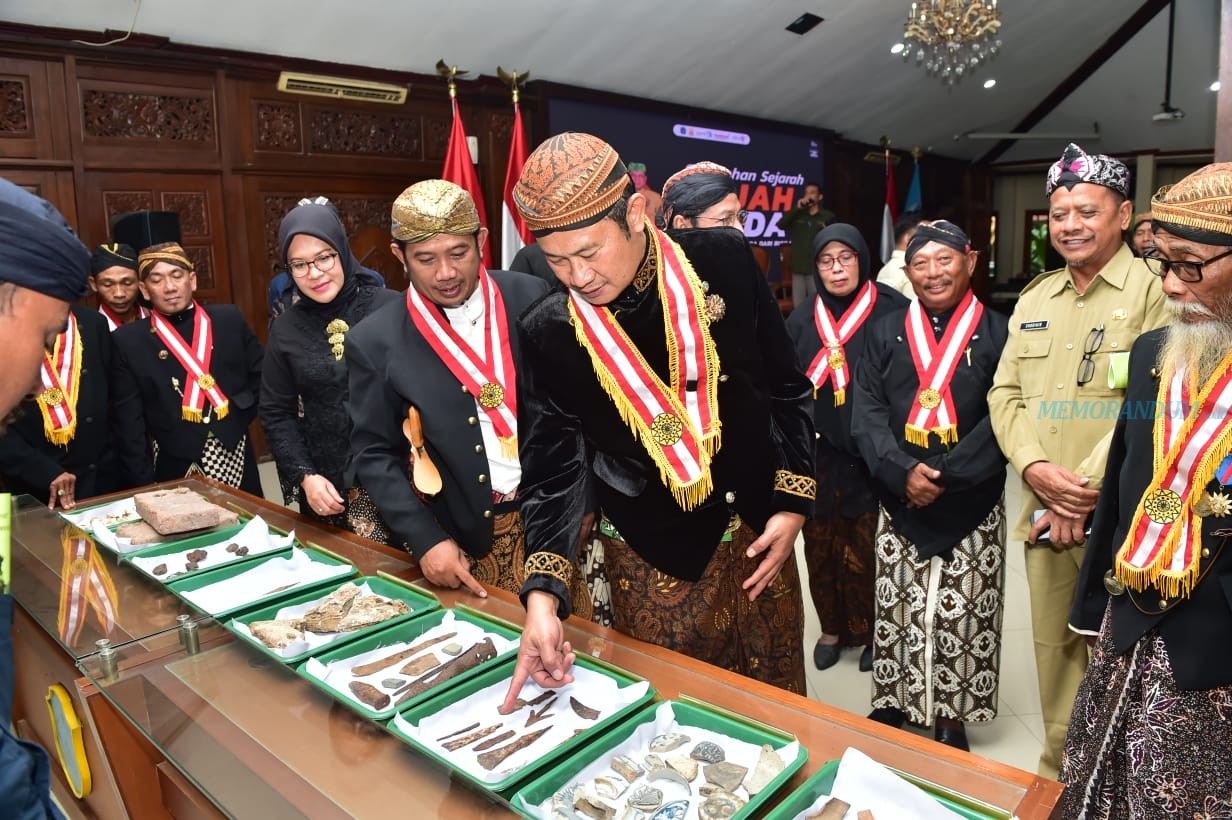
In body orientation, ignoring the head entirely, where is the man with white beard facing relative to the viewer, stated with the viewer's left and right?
facing the viewer and to the left of the viewer

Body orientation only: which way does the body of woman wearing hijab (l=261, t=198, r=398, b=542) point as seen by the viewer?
toward the camera

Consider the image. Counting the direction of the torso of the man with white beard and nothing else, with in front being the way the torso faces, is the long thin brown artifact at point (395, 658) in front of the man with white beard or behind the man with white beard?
in front

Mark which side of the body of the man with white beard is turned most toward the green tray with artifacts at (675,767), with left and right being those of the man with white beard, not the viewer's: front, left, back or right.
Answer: front

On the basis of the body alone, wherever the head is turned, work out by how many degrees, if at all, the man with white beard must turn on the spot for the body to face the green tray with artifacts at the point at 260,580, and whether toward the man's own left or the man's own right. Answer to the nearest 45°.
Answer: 0° — they already face it

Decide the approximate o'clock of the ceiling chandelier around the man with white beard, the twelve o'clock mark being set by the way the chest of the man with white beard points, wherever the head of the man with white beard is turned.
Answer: The ceiling chandelier is roughly at 4 o'clock from the man with white beard.

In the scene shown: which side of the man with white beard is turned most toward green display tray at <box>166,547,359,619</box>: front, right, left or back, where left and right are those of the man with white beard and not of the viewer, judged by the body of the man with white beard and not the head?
front

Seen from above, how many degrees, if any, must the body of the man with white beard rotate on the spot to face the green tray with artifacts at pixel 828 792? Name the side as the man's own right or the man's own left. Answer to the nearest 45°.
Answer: approximately 45° to the man's own left

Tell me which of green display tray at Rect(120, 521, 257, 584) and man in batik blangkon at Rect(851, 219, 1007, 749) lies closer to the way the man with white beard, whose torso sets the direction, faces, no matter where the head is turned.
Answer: the green display tray

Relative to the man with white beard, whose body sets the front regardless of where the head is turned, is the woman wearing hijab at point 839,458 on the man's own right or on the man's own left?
on the man's own right

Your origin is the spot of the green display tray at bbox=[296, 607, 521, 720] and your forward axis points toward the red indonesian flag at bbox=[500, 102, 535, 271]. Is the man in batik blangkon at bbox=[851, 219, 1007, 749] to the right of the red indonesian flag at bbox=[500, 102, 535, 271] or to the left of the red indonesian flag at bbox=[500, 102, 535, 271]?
right

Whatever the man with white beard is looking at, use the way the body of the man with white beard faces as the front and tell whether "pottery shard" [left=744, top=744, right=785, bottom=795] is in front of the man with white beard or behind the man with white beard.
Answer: in front

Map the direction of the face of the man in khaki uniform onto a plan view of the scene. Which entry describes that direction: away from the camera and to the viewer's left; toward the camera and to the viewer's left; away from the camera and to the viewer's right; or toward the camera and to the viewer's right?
toward the camera and to the viewer's left

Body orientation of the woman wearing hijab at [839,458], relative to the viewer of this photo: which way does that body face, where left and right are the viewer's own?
facing the viewer
